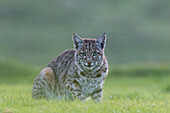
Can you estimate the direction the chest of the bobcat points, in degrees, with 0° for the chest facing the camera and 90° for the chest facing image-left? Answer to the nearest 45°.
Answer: approximately 315°
